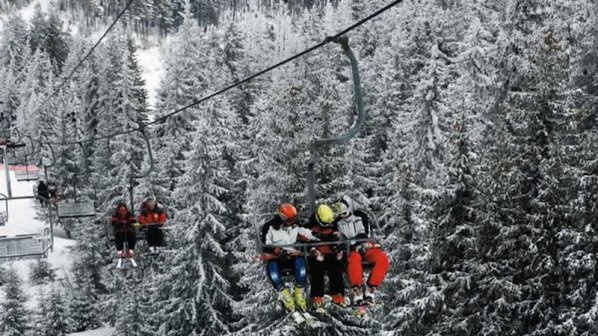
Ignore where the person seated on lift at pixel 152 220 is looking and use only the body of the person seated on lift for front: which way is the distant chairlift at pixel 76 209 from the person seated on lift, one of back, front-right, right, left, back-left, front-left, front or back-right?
back-right

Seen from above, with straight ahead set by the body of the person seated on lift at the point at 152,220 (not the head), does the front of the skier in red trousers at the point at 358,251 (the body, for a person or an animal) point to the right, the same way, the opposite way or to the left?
the same way

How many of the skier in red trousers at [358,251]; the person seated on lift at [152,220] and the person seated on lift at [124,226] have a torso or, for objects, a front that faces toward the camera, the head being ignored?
3

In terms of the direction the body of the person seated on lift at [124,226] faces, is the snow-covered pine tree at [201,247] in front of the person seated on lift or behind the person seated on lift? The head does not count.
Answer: behind

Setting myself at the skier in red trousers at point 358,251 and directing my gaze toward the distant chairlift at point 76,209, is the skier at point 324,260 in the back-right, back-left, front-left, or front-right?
front-left

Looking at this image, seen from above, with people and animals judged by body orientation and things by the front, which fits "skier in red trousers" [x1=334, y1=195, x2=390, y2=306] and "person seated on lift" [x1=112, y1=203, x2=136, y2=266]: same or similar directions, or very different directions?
same or similar directions

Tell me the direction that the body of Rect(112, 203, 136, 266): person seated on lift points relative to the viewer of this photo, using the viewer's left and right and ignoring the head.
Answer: facing the viewer

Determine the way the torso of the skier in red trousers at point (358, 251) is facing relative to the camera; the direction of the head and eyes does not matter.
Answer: toward the camera

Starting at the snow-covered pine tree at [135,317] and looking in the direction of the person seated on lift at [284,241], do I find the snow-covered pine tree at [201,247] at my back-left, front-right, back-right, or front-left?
front-left

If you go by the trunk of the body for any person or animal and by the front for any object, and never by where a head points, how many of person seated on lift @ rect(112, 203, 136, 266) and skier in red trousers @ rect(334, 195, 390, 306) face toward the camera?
2

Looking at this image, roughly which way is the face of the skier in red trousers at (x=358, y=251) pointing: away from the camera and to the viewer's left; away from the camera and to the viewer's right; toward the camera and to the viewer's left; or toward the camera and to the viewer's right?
toward the camera and to the viewer's left

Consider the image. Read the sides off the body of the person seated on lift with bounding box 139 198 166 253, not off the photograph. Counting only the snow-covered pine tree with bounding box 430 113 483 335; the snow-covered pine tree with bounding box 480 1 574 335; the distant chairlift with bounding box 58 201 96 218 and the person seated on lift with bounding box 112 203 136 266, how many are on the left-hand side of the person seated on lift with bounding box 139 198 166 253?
2
